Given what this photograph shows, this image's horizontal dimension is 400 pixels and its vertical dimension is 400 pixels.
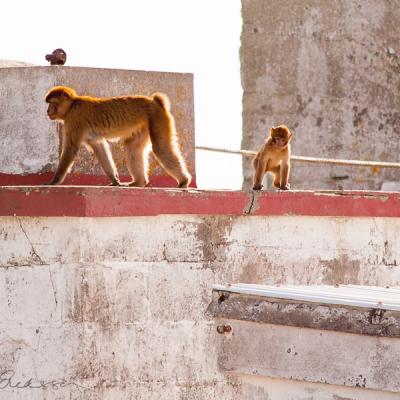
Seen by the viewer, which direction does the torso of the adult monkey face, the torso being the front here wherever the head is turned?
to the viewer's left

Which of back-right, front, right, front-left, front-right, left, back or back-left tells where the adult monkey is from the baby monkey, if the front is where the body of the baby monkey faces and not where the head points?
right

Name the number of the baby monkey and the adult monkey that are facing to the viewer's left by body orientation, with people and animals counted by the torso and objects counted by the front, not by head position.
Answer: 1

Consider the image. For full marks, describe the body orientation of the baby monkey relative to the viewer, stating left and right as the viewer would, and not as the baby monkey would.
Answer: facing the viewer and to the right of the viewer

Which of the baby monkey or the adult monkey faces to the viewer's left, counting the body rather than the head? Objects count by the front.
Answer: the adult monkey

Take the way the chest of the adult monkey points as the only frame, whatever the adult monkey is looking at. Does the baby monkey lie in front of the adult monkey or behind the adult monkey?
behind
